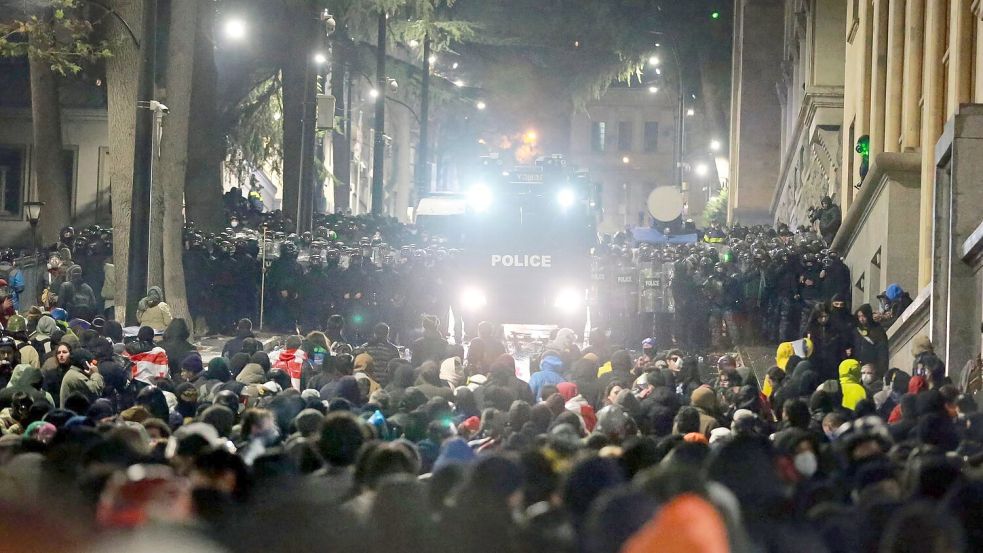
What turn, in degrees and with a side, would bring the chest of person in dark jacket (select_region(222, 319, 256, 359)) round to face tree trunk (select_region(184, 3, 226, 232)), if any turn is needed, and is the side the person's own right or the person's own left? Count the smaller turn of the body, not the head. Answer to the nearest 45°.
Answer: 0° — they already face it

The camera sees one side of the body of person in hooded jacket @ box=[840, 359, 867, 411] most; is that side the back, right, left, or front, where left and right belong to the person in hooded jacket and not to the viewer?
back

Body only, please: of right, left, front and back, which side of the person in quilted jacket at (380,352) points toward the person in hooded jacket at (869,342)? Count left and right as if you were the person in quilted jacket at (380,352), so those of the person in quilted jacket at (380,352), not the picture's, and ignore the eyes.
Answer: right

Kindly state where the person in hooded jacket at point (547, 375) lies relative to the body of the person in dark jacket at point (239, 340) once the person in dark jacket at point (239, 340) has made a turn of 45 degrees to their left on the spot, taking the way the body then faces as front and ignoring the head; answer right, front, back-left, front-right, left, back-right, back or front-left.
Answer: back

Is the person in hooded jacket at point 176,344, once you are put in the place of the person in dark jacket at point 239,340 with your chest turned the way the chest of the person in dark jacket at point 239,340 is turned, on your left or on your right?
on your left

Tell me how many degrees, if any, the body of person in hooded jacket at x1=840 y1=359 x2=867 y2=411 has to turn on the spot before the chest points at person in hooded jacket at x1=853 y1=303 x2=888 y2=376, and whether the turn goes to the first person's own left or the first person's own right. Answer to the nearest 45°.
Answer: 0° — they already face them

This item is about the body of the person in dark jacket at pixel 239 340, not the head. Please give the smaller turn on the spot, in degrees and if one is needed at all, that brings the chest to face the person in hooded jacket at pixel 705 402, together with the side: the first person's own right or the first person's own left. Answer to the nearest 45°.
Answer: approximately 135° to the first person's own right

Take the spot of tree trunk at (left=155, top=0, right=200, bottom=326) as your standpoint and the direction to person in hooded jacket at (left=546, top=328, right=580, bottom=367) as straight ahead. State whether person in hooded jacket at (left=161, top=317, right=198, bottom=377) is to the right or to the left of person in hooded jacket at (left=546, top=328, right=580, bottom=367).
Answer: right

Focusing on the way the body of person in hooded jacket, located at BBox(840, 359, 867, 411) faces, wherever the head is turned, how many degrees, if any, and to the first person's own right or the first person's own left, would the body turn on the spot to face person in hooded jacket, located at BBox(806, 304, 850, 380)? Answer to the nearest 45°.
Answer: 0° — they already face them

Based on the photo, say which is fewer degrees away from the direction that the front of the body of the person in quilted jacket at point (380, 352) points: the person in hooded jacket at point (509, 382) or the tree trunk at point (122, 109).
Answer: the tree trunk

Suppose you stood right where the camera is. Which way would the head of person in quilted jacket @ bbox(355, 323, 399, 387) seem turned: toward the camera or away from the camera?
away from the camera

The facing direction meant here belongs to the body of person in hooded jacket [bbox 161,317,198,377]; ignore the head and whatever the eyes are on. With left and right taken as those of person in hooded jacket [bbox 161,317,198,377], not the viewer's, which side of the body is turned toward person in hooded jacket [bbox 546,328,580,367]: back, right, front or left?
right

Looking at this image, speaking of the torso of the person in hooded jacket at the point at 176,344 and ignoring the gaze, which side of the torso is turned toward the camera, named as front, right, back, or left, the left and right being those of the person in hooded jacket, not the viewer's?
back

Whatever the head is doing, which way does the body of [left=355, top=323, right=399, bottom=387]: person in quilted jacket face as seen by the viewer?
away from the camera

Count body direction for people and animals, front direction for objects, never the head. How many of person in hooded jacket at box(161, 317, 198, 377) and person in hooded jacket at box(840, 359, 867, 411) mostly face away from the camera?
2

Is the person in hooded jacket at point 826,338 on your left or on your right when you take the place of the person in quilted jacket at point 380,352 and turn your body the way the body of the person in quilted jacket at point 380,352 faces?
on your right
